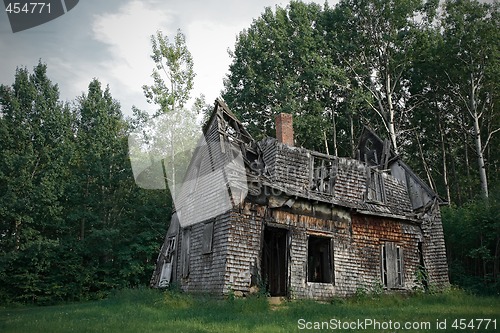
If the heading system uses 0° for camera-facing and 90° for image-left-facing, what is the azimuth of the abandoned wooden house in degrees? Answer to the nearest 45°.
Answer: approximately 315°

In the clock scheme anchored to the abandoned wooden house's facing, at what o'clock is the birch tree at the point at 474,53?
The birch tree is roughly at 9 o'clock from the abandoned wooden house.
